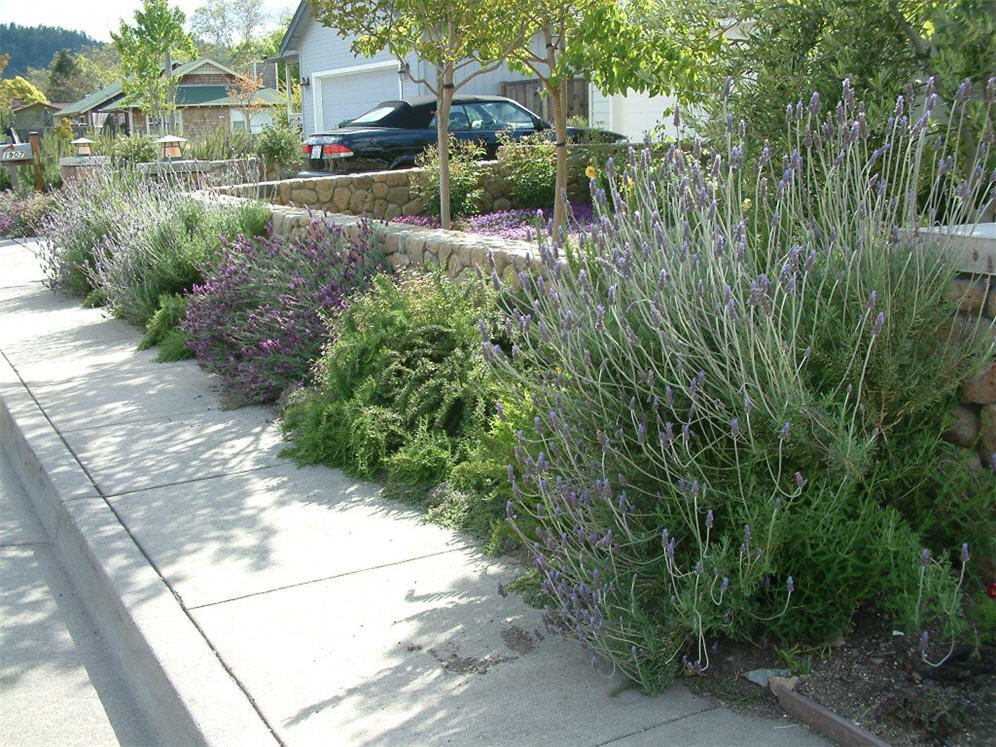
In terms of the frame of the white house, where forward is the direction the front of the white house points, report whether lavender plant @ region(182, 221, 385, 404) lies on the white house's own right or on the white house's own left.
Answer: on the white house's own left

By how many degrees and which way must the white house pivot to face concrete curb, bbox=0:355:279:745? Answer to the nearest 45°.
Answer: approximately 45° to its left

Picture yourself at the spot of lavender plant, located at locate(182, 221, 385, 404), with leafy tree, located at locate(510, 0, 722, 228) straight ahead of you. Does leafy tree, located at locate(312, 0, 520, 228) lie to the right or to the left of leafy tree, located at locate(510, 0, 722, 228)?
left

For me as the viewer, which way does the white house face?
facing the viewer and to the left of the viewer

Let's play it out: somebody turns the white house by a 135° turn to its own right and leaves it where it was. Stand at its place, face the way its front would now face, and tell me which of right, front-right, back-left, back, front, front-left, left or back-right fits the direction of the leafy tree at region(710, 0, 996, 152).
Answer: back

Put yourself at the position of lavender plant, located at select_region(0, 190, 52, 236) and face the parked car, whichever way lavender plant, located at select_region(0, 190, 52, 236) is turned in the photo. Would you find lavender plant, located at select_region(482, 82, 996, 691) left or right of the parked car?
right

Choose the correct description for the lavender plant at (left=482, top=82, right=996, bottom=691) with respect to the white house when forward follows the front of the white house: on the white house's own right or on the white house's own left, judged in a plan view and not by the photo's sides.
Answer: on the white house's own left

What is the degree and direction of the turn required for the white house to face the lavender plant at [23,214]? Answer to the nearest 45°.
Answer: approximately 45° to its left

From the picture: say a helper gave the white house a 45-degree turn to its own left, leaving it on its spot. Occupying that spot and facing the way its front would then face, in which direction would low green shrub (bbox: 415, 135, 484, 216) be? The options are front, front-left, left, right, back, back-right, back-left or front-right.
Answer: front

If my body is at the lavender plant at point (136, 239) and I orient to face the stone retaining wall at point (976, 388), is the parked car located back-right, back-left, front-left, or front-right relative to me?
back-left

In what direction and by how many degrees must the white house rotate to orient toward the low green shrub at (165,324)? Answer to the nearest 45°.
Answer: approximately 45° to its left

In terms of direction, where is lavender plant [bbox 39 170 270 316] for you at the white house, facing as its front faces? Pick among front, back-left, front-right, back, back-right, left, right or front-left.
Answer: front-left

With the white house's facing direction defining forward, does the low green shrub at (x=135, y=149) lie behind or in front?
in front

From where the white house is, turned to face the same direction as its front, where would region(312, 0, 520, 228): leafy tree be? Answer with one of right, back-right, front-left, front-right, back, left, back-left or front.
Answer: front-left

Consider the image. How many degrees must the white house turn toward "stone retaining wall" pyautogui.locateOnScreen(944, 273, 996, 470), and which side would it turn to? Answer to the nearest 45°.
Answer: approximately 45° to its left
